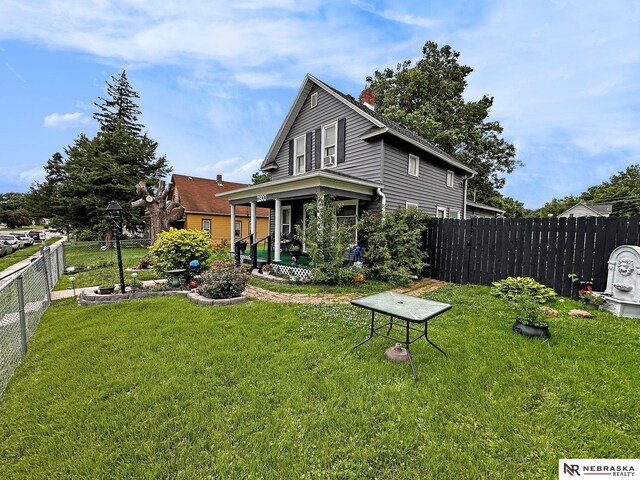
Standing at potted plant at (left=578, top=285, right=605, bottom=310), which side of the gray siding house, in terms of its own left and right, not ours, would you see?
left

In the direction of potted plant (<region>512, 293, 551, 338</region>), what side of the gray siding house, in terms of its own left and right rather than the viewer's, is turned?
left

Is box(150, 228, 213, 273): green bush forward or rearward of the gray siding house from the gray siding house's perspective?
forward

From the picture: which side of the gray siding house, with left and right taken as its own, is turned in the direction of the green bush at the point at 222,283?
front

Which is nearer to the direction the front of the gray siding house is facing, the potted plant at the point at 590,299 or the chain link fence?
the chain link fence

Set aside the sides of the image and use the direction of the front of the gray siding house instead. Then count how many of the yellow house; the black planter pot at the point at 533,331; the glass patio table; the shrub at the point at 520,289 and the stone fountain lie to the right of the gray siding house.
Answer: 1

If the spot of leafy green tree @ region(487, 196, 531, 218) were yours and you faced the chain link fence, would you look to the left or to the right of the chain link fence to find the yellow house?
right

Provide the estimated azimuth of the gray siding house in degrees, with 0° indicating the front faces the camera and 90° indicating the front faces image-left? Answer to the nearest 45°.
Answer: approximately 45°

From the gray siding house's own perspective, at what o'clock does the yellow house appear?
The yellow house is roughly at 3 o'clock from the gray siding house.

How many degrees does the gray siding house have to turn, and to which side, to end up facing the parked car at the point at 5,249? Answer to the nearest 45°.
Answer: approximately 45° to its right

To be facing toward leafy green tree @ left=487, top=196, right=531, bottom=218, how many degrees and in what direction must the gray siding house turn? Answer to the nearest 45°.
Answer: approximately 180°

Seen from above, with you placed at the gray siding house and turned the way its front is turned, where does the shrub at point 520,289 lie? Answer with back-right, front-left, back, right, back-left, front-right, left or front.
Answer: left

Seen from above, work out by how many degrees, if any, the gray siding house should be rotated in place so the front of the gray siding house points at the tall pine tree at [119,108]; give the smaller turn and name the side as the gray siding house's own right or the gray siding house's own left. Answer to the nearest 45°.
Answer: approximately 90° to the gray siding house's own right

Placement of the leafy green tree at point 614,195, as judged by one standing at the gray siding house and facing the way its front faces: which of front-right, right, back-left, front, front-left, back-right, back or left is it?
back

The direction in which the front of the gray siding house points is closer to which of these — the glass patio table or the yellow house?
the glass patio table

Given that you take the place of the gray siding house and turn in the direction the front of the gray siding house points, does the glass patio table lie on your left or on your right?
on your left

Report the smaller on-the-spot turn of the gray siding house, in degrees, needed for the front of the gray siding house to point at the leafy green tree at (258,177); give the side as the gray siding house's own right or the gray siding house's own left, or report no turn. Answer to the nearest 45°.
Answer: approximately 90° to the gray siding house's own right
